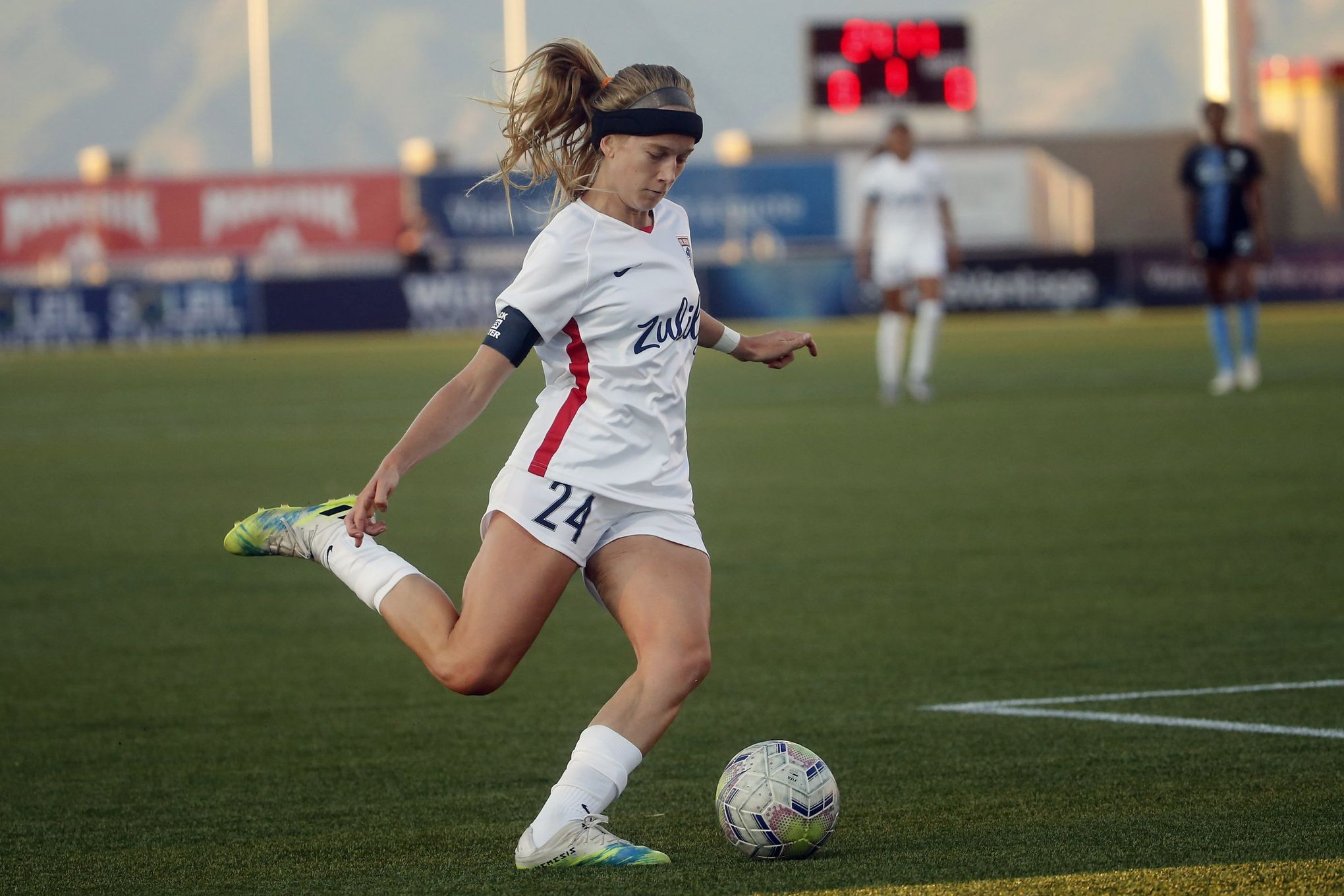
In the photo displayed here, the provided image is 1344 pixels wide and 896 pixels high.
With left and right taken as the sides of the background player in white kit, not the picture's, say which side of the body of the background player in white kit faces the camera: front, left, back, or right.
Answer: front

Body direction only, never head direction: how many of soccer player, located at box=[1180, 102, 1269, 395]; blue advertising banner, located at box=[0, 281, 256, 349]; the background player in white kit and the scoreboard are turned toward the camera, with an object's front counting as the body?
4

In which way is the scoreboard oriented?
toward the camera

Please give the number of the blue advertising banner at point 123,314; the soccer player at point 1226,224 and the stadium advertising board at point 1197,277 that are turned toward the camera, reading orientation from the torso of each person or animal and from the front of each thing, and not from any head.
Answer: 3

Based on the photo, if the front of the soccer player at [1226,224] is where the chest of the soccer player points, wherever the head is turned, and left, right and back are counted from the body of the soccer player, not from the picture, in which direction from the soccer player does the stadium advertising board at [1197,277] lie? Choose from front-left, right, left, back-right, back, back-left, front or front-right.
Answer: back

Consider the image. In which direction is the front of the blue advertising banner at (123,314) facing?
toward the camera

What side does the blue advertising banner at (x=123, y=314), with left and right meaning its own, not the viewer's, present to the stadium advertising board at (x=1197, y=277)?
left

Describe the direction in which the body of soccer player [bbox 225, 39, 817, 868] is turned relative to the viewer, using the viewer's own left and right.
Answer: facing the viewer and to the right of the viewer

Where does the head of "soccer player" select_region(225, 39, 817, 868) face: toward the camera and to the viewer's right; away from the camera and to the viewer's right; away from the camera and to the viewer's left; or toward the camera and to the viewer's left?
toward the camera and to the viewer's right

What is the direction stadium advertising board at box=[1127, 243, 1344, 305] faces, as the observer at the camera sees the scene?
facing the viewer

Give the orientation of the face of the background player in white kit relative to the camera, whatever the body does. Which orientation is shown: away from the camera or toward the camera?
toward the camera

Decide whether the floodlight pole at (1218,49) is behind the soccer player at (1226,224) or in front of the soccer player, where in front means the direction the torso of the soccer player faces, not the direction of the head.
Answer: behind

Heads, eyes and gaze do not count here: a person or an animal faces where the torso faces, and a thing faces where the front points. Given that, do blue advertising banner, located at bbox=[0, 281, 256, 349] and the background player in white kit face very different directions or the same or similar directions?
same or similar directions

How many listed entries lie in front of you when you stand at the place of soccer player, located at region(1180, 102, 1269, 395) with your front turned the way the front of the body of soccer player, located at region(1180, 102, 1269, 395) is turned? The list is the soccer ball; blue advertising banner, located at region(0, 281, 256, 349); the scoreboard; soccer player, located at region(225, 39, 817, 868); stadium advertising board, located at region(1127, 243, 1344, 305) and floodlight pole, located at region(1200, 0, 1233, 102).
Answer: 2
